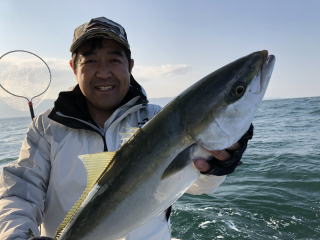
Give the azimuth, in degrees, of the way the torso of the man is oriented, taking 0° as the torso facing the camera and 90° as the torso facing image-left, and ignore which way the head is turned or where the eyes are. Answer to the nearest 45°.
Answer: approximately 0°
